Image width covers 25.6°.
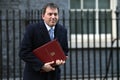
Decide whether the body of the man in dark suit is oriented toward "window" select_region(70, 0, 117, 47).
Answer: no

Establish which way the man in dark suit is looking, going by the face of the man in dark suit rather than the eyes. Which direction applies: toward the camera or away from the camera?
toward the camera

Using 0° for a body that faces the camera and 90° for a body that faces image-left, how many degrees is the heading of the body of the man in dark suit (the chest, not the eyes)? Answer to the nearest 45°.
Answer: approximately 315°
